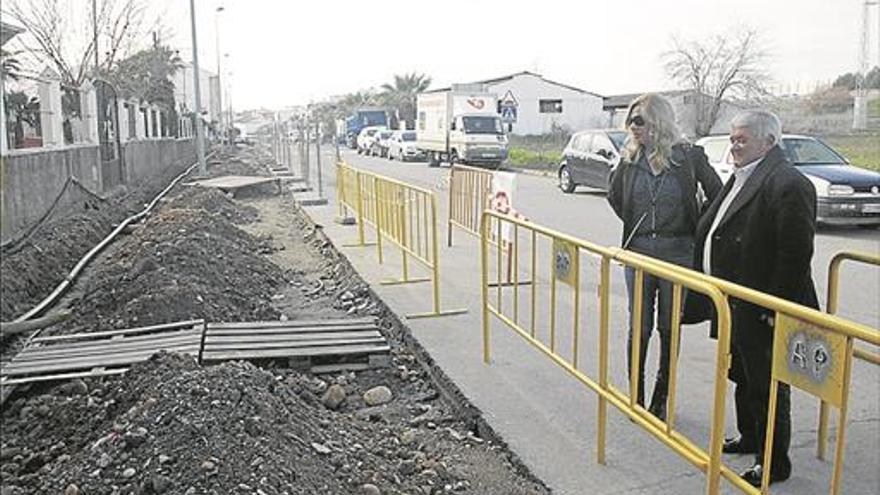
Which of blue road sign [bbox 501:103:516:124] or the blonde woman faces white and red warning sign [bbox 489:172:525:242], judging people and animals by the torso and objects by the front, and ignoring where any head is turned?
the blue road sign

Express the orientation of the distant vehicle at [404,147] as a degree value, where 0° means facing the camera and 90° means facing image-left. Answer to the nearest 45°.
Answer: approximately 315°

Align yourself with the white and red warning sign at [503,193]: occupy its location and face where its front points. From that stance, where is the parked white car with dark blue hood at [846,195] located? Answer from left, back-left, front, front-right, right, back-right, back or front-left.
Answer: back-left

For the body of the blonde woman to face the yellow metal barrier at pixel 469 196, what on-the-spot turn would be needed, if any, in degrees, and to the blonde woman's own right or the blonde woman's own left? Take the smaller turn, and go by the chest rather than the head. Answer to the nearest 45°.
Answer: approximately 90° to the blonde woman's own right

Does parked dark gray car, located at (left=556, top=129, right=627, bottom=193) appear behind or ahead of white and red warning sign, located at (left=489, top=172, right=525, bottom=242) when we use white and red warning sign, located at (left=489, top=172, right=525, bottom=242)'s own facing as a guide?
behind

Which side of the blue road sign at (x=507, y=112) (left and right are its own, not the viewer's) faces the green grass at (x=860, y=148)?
left

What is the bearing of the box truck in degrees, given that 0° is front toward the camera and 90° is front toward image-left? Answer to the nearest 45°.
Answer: approximately 315°

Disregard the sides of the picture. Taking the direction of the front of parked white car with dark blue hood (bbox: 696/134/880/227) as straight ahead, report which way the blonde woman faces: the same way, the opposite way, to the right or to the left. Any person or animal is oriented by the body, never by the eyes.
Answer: to the right
